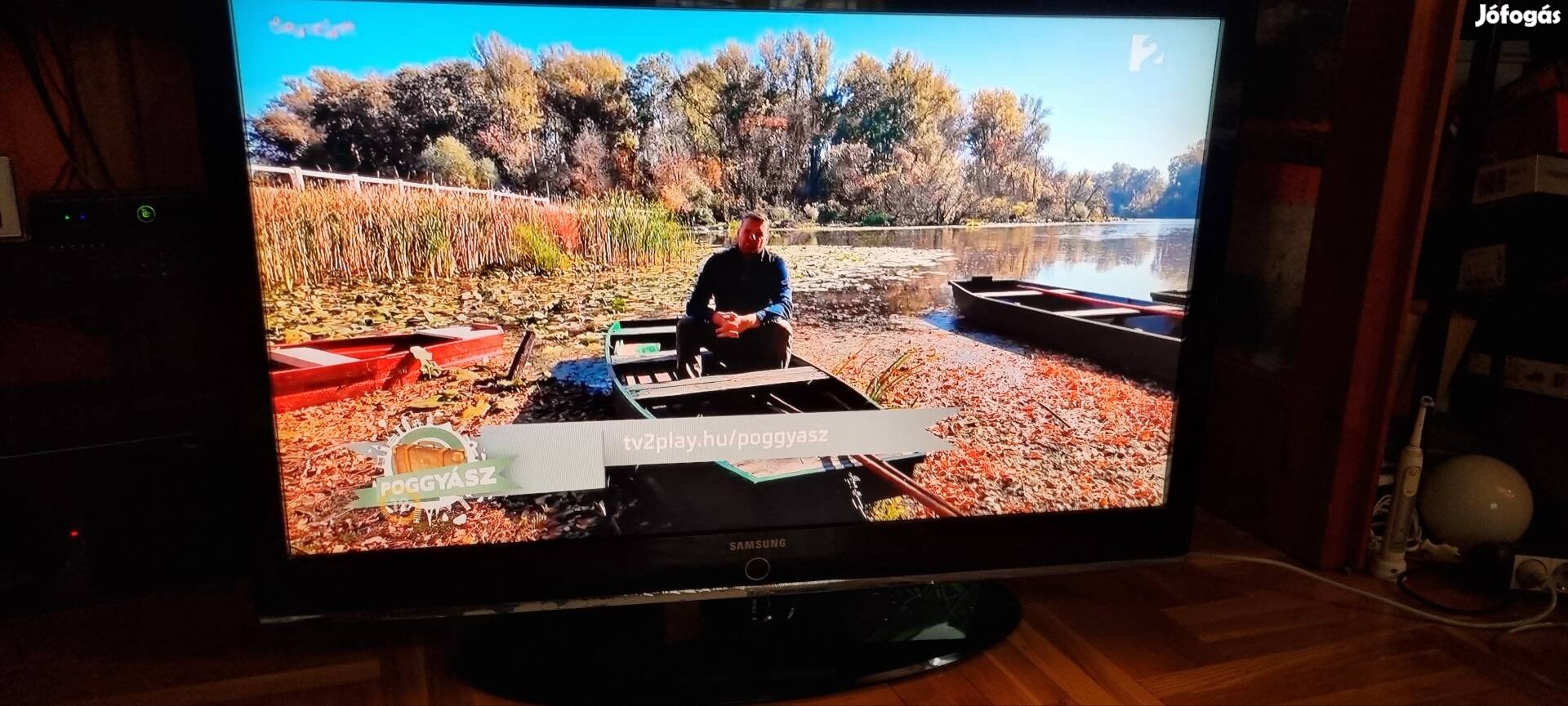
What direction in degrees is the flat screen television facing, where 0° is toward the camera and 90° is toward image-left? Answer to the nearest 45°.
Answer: approximately 0°

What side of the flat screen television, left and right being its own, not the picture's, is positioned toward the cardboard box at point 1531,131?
left

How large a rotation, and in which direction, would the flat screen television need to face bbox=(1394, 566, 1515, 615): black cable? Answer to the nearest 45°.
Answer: approximately 90° to its left

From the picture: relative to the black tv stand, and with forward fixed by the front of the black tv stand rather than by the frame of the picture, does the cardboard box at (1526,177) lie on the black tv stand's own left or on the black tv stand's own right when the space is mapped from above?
on the black tv stand's own left

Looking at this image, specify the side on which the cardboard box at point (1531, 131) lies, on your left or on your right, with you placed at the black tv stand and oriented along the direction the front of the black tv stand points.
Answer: on your left

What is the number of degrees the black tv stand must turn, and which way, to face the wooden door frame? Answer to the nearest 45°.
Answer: approximately 90° to its left

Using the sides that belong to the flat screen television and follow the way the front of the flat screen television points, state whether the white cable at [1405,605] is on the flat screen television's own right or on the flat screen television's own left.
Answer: on the flat screen television's own left

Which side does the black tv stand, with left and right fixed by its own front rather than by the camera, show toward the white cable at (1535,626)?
left
